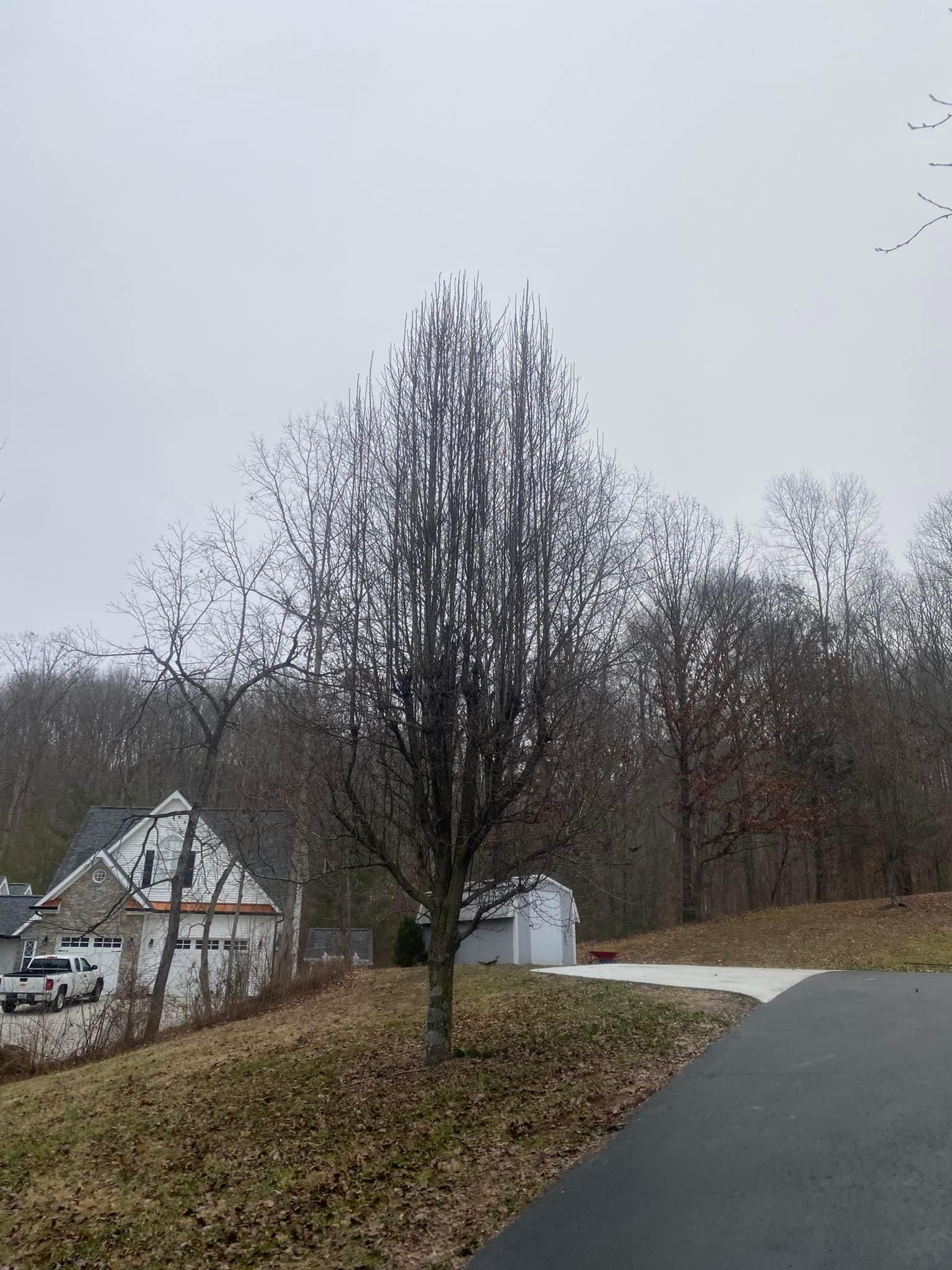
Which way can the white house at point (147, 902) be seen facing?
toward the camera

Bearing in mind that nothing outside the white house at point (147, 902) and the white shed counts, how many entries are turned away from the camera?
0

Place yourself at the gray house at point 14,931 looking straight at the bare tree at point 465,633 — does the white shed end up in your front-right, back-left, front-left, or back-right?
front-left

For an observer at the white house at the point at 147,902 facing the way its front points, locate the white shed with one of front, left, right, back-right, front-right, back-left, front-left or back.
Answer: front-left

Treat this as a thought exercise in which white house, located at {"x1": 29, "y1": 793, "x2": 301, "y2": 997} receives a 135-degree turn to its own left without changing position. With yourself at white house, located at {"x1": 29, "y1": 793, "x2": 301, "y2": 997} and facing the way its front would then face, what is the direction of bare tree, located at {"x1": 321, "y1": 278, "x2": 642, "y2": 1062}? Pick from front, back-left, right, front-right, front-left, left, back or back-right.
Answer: back-right

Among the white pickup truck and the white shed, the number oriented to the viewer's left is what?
0

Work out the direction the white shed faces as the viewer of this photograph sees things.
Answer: facing the viewer and to the right of the viewer

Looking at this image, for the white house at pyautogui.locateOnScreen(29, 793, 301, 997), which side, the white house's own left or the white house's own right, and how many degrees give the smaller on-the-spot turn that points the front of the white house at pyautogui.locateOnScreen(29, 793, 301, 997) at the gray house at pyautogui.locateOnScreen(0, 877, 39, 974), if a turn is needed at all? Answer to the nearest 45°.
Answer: approximately 135° to the white house's own right

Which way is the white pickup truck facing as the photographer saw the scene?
facing away from the viewer and to the right of the viewer

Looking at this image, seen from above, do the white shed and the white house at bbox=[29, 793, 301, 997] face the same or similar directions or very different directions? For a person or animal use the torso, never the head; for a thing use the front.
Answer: same or similar directions

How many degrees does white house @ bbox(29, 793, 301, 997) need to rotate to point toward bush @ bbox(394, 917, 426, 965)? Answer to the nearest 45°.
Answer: approximately 45° to its left
